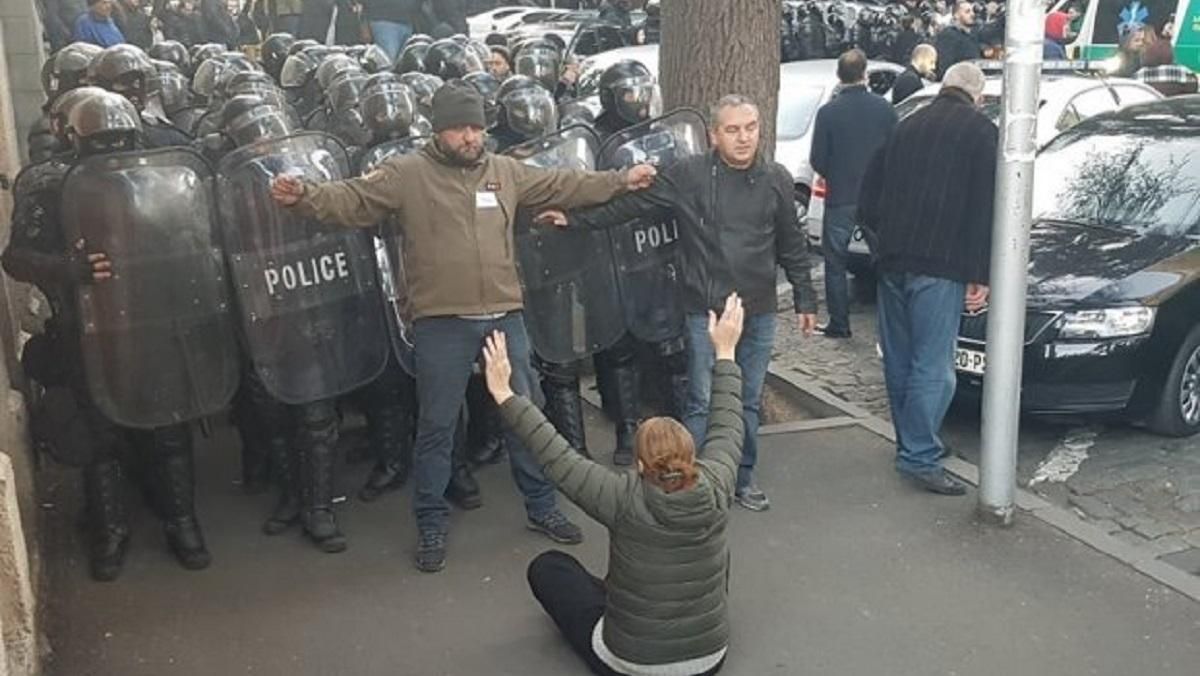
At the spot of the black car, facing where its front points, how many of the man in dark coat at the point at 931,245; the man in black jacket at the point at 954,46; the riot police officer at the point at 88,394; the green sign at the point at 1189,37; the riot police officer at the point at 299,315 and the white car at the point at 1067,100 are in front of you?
3

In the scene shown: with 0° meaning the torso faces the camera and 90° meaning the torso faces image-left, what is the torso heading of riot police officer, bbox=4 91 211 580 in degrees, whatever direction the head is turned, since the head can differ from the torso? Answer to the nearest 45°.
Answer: approximately 315°

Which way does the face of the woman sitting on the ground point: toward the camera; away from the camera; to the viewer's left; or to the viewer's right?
away from the camera

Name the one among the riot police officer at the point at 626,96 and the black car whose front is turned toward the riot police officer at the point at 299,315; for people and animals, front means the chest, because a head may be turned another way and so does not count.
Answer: the black car

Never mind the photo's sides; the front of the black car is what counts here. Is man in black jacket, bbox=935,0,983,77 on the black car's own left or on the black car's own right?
on the black car's own right

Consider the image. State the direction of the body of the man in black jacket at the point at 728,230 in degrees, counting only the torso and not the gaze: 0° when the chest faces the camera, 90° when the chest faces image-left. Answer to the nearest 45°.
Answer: approximately 0°

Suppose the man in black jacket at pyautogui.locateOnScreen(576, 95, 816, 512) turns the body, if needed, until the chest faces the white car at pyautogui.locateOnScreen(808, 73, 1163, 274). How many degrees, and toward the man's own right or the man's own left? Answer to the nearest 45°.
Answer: approximately 135° to the man's own left

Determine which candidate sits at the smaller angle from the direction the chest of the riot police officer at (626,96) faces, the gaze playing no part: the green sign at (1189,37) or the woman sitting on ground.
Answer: the woman sitting on ground

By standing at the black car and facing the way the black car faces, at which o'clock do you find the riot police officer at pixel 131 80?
The riot police officer is roughly at 1 o'clock from the black car.

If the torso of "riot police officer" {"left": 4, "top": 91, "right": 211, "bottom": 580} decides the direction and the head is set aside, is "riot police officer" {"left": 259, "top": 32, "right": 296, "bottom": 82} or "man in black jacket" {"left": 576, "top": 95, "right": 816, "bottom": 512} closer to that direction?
the man in black jacket

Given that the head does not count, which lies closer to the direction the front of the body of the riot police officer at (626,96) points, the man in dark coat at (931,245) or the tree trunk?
the man in dark coat
